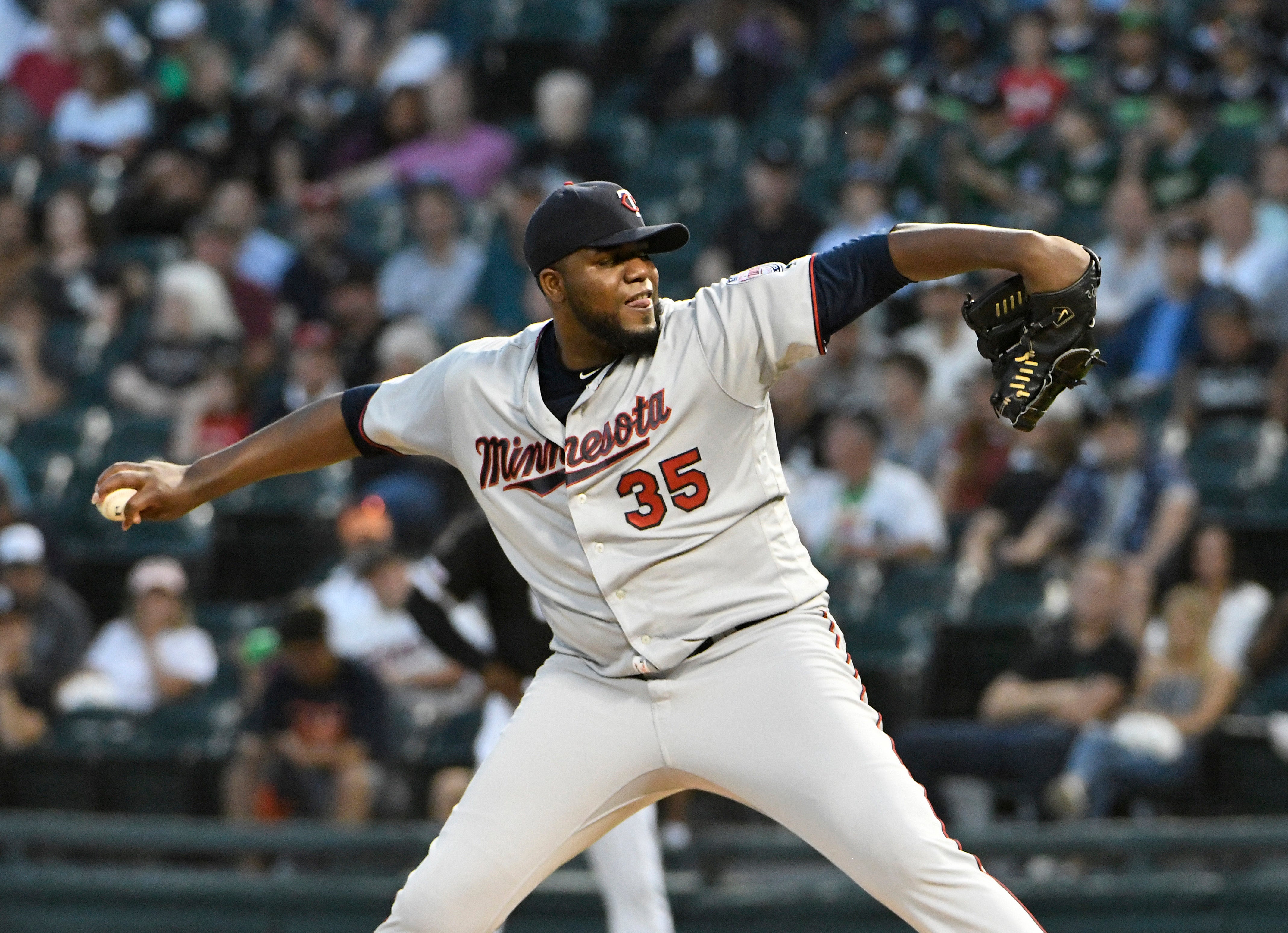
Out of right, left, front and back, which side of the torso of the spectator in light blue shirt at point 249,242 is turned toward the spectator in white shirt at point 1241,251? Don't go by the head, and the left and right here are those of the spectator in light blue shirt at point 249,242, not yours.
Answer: left

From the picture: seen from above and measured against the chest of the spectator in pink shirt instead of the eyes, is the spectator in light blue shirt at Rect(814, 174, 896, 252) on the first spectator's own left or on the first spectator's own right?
on the first spectator's own left

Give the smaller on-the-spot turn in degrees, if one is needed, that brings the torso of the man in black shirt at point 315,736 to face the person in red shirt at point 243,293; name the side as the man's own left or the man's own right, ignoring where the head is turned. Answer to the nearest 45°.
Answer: approximately 180°

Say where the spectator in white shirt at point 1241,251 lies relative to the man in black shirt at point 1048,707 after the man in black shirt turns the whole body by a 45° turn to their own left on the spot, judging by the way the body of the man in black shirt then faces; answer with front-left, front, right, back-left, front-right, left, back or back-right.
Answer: back-left

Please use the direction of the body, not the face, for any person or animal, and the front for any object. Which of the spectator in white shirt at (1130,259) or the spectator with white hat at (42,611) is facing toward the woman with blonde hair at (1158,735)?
the spectator in white shirt

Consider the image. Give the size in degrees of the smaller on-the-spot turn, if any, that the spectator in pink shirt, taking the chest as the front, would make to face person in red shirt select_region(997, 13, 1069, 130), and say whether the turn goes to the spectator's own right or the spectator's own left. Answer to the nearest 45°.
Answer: approximately 90° to the spectator's own left

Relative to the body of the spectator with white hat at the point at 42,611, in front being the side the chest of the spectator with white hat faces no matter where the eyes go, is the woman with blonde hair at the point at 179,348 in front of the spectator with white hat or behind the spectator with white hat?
behind

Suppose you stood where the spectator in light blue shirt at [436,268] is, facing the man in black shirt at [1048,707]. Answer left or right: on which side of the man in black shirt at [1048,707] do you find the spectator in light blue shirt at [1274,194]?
left

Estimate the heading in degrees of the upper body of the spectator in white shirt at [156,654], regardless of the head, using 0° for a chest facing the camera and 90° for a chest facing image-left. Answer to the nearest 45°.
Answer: approximately 0°

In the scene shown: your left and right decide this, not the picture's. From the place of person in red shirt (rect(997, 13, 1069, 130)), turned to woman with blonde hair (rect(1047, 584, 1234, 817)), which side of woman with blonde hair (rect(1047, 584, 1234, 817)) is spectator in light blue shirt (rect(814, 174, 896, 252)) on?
right
